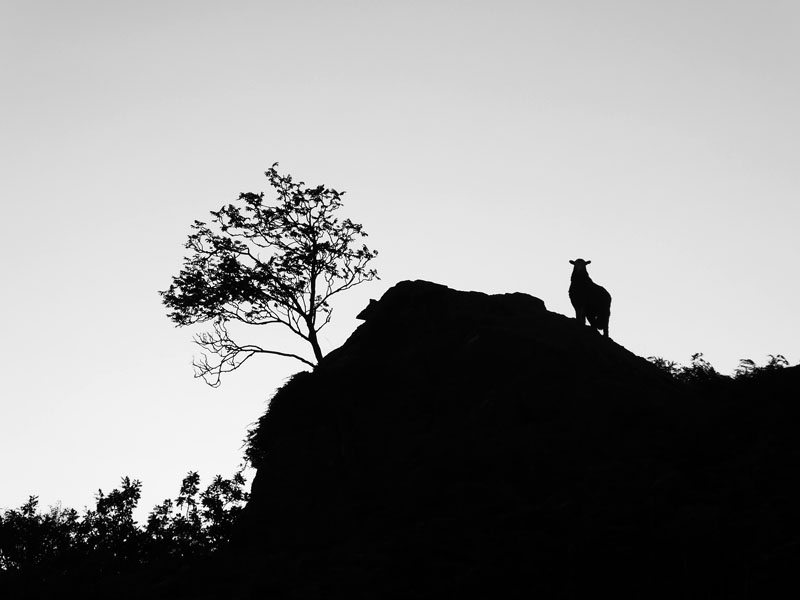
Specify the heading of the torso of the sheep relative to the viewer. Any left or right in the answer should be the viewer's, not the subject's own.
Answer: facing the viewer and to the left of the viewer
